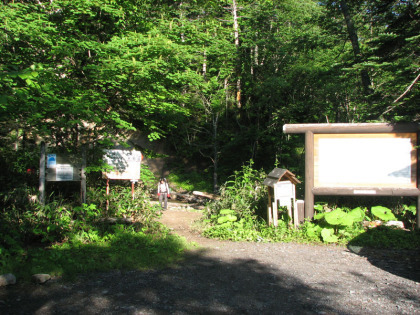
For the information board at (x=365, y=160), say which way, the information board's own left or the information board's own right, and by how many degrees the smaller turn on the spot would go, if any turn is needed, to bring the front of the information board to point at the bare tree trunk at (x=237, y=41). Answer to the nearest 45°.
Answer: approximately 135° to the information board's own right

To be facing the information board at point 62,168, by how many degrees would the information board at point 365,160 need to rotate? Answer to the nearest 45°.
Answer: approximately 45° to its right

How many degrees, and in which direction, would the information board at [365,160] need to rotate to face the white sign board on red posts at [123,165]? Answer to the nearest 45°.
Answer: approximately 90° to its right

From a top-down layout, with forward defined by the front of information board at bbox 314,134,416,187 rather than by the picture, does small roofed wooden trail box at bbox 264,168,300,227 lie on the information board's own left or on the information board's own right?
on the information board's own right

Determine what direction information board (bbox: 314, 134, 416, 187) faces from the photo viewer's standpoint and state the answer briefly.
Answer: facing the viewer

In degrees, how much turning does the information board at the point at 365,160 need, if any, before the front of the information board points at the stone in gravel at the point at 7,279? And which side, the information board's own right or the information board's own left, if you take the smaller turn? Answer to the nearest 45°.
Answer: approximately 45° to the information board's own right

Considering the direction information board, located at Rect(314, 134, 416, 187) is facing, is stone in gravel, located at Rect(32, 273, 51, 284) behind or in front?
in front
